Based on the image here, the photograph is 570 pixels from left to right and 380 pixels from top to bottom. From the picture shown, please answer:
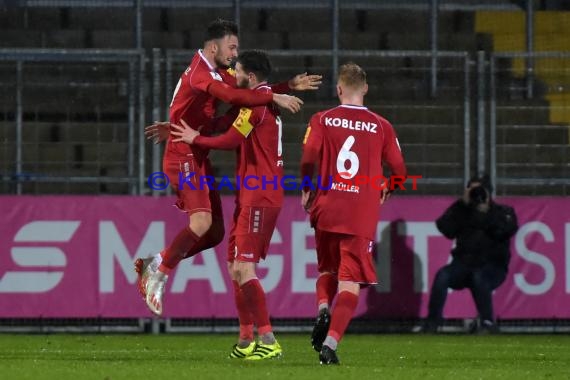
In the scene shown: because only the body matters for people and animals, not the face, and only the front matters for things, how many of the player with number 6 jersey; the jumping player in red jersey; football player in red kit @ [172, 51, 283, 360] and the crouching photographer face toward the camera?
1

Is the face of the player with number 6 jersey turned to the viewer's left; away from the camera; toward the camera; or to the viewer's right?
away from the camera

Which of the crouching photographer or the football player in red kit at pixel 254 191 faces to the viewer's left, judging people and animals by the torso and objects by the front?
the football player in red kit

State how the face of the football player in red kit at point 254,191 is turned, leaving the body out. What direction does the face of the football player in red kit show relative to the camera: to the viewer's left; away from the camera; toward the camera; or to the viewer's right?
to the viewer's left

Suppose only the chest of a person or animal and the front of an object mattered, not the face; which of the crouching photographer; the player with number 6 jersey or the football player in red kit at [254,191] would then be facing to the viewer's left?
the football player in red kit

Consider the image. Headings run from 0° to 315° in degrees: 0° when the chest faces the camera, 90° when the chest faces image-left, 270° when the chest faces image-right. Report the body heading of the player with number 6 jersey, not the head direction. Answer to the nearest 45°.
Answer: approximately 180°

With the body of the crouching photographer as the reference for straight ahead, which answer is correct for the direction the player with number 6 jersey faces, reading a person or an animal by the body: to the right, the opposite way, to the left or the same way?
the opposite way

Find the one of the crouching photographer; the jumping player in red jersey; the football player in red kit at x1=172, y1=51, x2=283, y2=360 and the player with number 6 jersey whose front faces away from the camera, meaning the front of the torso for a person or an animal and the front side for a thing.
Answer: the player with number 6 jersey

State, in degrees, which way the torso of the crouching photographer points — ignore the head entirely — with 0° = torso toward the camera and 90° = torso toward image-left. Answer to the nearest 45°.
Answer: approximately 0°

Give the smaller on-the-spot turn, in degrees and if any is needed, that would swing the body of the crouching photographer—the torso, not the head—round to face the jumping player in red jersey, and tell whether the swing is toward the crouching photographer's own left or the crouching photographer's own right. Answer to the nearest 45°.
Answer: approximately 45° to the crouching photographer's own right

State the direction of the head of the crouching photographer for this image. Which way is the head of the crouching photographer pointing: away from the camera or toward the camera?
toward the camera

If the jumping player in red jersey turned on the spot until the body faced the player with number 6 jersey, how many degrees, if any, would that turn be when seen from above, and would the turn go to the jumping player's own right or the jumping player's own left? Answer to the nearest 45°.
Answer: approximately 45° to the jumping player's own right

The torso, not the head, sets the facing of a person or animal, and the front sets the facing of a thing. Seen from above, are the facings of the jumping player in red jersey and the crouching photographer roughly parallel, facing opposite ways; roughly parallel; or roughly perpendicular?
roughly perpendicular

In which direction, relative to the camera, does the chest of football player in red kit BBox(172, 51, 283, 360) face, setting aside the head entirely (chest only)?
to the viewer's left

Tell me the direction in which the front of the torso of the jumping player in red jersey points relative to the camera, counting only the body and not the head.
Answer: to the viewer's right

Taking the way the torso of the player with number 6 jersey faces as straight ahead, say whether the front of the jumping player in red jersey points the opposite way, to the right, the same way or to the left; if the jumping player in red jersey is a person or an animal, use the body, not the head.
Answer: to the right
